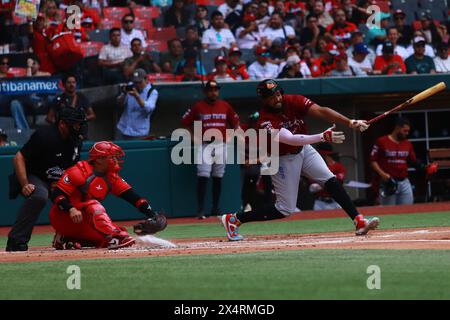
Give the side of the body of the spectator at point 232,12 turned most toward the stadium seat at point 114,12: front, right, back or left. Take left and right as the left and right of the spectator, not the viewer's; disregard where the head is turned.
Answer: right

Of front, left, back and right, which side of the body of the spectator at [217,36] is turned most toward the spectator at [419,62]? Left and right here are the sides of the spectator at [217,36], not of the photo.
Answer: left

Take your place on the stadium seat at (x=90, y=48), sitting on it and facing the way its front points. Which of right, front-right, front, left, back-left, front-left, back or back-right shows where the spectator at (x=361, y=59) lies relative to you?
left

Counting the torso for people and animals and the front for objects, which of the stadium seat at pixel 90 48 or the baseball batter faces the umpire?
the stadium seat

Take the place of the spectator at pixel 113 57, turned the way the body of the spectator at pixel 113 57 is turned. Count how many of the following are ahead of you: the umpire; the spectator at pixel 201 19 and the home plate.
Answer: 2

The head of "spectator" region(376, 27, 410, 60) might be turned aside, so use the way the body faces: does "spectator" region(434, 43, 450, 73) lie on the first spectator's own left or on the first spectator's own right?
on the first spectator's own left

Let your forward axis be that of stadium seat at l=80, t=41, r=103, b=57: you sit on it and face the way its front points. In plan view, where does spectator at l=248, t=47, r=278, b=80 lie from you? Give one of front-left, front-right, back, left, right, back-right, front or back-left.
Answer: left
